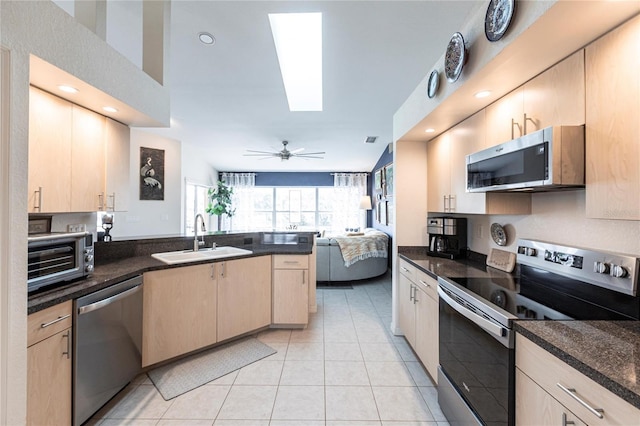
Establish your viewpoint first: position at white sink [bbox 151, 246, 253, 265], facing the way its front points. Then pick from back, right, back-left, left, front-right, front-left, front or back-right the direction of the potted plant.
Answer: back-left

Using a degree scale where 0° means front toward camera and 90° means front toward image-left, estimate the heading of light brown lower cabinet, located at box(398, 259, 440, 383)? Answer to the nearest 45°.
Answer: approximately 90°

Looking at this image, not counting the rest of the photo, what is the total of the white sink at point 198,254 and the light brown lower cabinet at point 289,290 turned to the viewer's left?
0

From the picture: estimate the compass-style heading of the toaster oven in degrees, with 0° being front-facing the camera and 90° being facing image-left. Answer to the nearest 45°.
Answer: approximately 315°

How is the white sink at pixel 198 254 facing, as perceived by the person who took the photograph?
facing the viewer and to the right of the viewer

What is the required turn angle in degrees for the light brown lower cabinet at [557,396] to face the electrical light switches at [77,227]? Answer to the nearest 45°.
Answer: approximately 45° to its right

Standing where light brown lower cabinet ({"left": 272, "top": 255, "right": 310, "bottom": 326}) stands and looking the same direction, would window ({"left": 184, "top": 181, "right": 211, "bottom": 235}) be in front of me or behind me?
behind

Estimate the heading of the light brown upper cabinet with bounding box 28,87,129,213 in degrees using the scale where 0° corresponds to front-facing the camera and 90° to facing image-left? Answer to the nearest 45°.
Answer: approximately 315°

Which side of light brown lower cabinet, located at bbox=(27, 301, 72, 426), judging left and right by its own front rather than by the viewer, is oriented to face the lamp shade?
left

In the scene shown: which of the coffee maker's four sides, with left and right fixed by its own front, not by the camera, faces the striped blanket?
right

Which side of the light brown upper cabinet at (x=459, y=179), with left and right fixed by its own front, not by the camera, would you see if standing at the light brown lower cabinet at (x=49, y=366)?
front

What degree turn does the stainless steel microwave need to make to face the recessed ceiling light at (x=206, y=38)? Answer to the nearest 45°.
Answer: approximately 45° to its right

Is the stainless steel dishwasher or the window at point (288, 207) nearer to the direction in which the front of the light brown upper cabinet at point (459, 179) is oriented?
the stainless steel dishwasher

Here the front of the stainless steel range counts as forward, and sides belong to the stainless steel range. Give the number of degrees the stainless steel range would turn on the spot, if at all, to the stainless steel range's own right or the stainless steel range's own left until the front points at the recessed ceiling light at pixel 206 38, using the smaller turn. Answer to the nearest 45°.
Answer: approximately 45° to the stainless steel range's own right

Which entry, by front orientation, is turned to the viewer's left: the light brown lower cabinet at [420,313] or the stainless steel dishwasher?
the light brown lower cabinet
